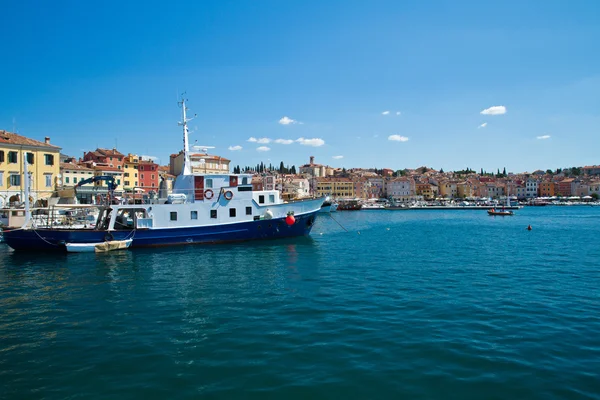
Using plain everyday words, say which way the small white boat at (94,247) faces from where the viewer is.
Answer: facing to the right of the viewer

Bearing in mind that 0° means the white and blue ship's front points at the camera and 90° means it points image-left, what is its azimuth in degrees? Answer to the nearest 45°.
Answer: approximately 270°

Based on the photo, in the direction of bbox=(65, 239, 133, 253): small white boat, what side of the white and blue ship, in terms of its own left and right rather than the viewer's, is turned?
back

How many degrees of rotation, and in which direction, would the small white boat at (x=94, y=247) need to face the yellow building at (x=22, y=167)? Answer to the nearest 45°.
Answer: approximately 90° to its left
